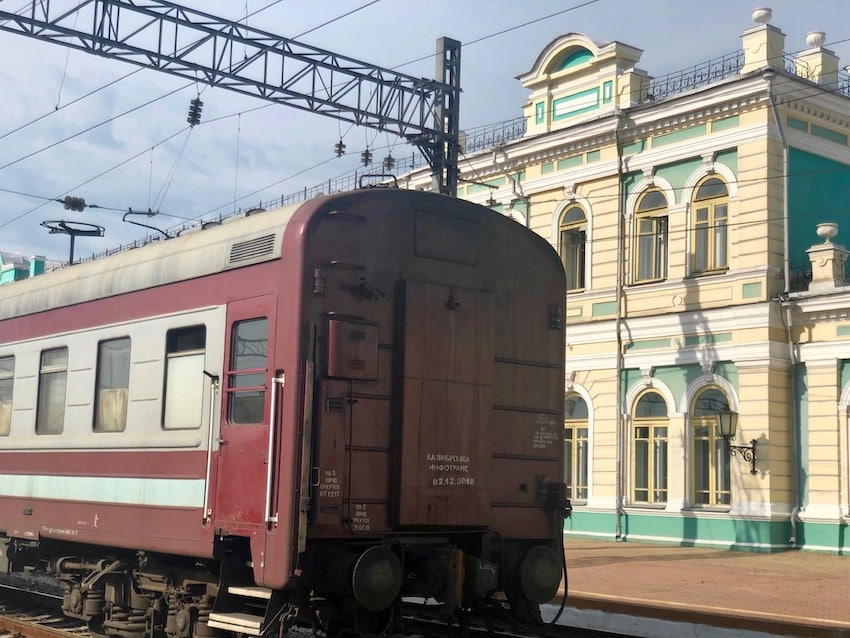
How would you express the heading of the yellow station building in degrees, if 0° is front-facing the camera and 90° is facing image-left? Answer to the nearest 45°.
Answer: approximately 45°

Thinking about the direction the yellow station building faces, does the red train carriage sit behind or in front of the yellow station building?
in front
